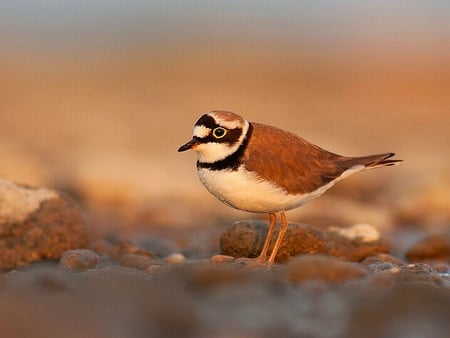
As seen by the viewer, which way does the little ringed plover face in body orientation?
to the viewer's left

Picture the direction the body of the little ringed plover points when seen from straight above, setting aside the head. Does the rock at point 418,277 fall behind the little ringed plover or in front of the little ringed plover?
behind

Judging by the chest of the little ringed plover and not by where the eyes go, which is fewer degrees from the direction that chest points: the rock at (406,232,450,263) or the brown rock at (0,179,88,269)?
the brown rock

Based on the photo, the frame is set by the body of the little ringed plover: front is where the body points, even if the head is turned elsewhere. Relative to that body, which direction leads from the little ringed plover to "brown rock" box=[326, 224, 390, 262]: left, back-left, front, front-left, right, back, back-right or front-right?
back-right

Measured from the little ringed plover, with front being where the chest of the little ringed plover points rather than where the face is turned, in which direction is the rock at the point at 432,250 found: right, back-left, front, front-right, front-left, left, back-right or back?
back-right

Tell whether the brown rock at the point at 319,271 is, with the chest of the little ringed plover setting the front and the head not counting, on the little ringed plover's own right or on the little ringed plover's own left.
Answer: on the little ringed plover's own left

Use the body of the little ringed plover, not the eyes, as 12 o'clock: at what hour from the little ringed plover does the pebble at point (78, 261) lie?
The pebble is roughly at 12 o'clock from the little ringed plover.
